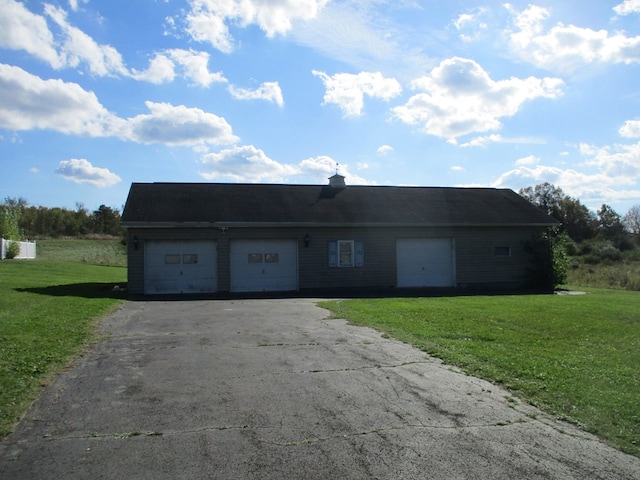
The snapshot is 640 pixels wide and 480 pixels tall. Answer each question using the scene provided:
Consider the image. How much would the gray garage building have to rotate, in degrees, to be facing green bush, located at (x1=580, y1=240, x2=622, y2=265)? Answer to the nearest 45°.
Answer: approximately 135° to its left

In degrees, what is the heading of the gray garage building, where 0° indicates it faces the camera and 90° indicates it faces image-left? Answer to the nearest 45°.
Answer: approximately 0°
